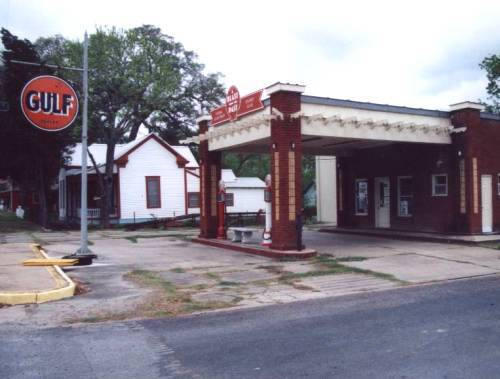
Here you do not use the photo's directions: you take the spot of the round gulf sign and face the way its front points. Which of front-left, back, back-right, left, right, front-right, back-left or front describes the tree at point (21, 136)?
back

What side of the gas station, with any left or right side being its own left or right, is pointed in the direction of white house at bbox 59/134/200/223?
right

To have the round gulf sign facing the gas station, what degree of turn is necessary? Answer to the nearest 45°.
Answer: approximately 90° to its left

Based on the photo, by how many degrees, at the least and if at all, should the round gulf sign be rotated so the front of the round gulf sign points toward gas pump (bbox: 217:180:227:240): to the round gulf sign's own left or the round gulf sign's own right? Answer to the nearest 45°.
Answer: approximately 135° to the round gulf sign's own left

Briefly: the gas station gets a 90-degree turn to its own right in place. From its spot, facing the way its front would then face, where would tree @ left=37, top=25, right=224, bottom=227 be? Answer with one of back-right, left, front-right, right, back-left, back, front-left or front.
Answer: front

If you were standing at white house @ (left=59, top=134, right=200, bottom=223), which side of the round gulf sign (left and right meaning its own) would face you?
back

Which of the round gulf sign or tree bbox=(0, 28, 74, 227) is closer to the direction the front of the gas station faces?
the round gulf sign

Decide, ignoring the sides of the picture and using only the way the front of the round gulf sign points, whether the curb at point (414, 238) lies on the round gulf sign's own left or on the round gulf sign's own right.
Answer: on the round gulf sign's own left

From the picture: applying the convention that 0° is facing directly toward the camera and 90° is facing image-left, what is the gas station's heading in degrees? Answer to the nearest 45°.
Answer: approximately 45°
